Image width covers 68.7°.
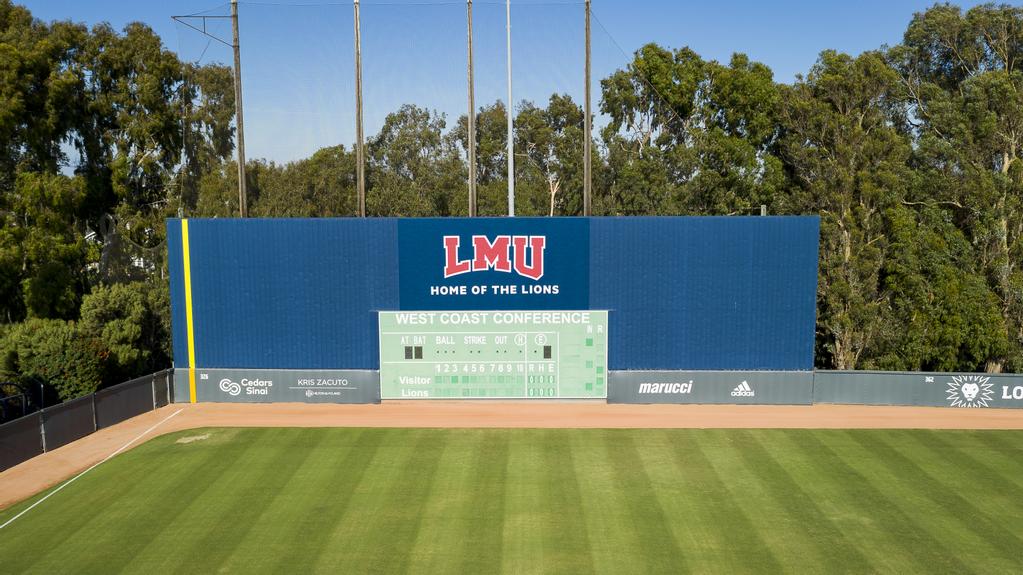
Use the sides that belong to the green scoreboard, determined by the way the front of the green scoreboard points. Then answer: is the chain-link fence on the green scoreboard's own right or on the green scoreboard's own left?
on the green scoreboard's own right

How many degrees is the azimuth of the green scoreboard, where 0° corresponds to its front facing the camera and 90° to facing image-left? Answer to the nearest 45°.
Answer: approximately 0°

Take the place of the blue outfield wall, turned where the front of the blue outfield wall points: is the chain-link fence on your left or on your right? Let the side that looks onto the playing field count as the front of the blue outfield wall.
on your right

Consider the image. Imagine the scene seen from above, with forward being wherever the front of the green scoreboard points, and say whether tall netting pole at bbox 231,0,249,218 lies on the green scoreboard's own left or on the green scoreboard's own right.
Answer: on the green scoreboard's own right
